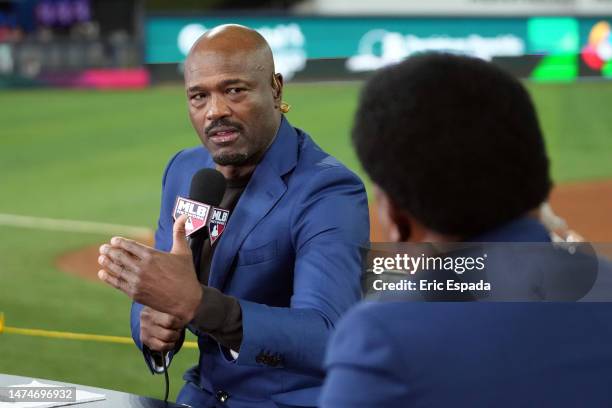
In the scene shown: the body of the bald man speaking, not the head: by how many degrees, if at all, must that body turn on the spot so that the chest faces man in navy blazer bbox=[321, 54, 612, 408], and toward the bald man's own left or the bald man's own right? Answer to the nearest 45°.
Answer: approximately 45° to the bald man's own left

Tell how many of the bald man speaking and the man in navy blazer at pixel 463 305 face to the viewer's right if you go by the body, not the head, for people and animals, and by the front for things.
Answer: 0

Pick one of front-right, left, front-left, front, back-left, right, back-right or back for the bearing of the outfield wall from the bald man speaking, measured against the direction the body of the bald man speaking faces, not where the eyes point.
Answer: back-right

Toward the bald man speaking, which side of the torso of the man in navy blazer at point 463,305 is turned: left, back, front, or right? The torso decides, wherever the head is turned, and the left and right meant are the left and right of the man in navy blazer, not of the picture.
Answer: front

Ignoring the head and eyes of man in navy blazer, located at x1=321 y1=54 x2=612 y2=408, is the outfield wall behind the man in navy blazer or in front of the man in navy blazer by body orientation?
in front

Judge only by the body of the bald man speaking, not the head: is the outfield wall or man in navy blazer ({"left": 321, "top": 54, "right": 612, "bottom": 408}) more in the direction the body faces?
the man in navy blazer

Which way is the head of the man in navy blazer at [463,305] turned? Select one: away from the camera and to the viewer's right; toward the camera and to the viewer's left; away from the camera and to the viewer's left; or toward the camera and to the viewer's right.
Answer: away from the camera and to the viewer's left

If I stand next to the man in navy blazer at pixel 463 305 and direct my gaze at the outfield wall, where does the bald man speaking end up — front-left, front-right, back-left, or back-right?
front-left

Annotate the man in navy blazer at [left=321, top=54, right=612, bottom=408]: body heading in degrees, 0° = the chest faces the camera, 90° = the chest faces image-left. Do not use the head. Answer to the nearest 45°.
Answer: approximately 135°

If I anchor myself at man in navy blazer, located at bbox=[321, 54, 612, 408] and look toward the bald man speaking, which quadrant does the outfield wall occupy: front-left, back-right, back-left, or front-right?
front-right
